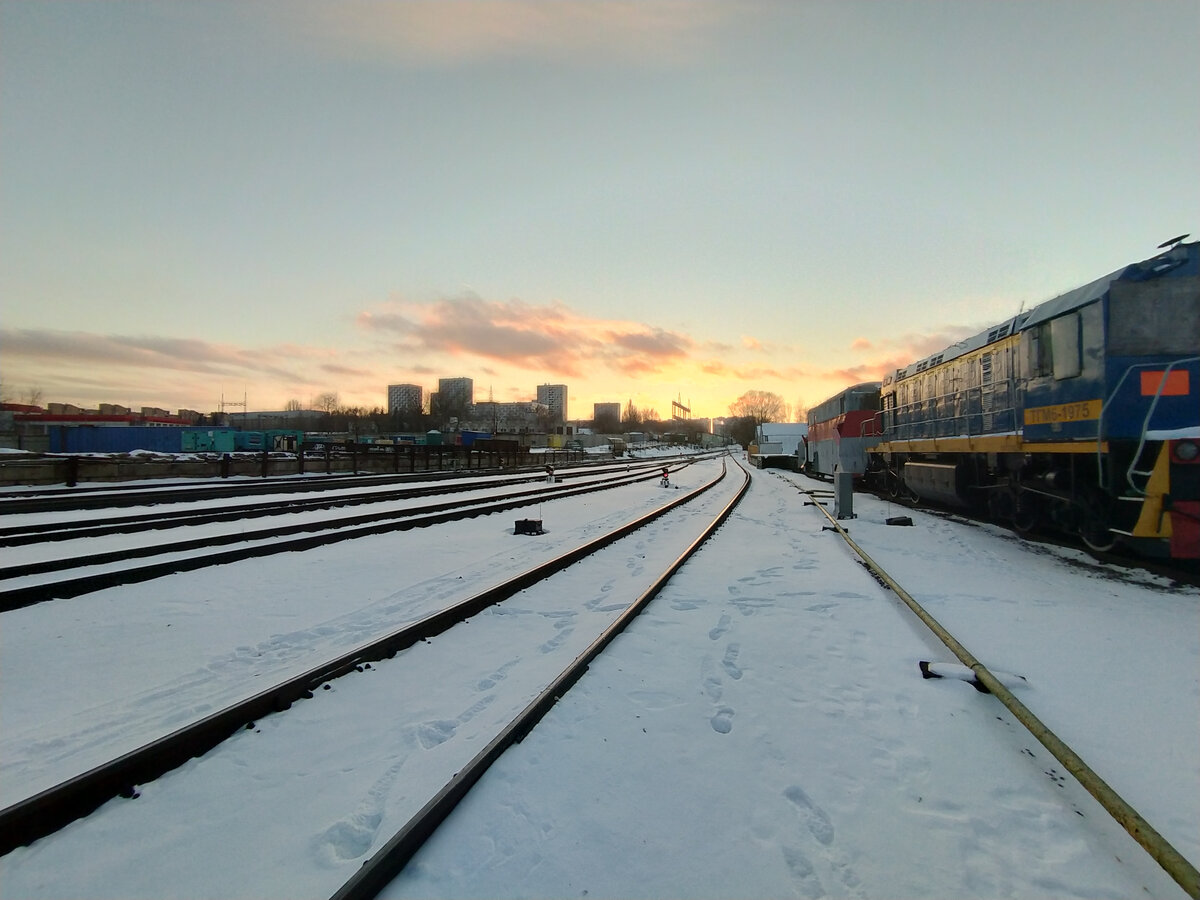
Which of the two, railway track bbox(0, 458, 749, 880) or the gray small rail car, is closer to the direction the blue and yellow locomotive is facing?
the railway track

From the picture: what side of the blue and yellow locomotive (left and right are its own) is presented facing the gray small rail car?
back

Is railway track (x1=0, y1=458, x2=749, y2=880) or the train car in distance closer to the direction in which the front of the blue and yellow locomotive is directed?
the railway track

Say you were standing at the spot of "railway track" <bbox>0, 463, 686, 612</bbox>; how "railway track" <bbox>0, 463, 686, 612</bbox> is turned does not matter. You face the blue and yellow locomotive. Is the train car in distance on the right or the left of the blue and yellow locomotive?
left

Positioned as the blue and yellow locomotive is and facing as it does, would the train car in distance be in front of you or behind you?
behind

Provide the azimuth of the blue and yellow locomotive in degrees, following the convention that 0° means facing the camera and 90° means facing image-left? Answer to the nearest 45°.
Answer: approximately 315°

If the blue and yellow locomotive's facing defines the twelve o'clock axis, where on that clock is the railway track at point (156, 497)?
The railway track is roughly at 4 o'clock from the blue and yellow locomotive.

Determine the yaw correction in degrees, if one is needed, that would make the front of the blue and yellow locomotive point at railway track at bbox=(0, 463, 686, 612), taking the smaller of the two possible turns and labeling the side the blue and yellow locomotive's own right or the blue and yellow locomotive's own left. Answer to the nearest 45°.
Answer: approximately 90° to the blue and yellow locomotive's own right
